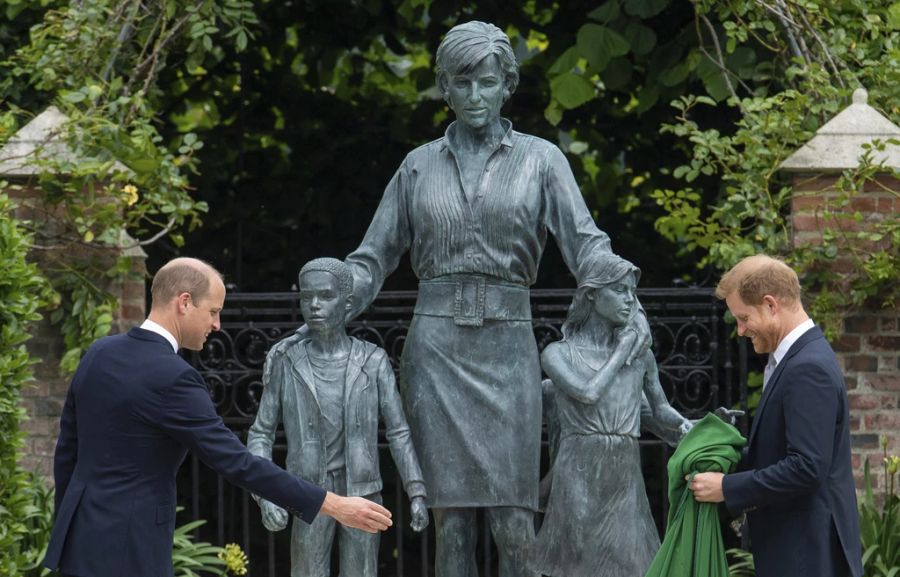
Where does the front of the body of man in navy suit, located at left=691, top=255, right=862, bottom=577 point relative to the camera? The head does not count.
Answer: to the viewer's left

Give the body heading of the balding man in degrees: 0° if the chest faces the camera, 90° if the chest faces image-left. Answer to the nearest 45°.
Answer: approximately 225°

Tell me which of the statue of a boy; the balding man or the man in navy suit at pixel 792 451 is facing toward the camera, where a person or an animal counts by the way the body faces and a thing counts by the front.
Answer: the statue of a boy

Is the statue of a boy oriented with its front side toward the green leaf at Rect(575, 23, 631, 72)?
no

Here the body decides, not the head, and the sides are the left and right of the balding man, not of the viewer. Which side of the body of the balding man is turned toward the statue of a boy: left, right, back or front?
front

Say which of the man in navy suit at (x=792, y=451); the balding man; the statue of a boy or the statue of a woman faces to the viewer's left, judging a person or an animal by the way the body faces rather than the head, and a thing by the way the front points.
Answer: the man in navy suit

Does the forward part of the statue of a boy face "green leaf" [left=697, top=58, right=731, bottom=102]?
no

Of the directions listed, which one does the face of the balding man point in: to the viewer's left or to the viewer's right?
to the viewer's right

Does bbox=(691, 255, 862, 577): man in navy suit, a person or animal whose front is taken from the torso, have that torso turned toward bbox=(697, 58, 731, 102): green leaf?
no

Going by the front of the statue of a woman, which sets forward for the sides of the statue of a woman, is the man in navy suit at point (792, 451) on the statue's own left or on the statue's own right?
on the statue's own left

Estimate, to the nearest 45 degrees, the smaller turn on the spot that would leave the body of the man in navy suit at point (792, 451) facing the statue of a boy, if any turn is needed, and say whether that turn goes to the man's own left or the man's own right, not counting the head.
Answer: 0° — they already face it

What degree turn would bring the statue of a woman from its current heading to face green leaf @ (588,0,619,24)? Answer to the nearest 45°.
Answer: approximately 180°

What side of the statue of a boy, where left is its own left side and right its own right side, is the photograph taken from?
front

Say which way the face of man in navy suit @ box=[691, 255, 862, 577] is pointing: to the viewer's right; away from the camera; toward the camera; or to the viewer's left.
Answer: to the viewer's left

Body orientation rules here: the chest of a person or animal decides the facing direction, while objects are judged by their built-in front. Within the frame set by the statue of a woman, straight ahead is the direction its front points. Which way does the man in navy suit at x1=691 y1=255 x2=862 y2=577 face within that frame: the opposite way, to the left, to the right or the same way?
to the right
